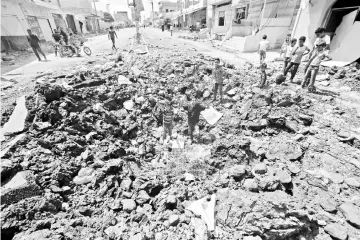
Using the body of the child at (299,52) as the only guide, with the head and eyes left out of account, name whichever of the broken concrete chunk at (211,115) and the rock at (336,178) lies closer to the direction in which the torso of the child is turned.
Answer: the broken concrete chunk

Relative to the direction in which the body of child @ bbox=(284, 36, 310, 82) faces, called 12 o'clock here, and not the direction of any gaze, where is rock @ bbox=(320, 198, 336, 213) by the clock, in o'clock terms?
The rock is roughly at 10 o'clock from the child.

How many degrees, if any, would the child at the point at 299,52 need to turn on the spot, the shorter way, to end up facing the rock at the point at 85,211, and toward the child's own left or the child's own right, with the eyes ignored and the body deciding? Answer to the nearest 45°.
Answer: approximately 45° to the child's own left

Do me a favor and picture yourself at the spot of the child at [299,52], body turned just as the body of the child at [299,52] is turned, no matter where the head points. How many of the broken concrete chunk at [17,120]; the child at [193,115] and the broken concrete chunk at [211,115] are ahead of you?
3

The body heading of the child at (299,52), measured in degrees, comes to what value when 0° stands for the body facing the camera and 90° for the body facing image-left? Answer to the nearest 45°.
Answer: approximately 45°

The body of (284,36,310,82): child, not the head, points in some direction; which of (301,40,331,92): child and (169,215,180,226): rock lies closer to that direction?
the rock
